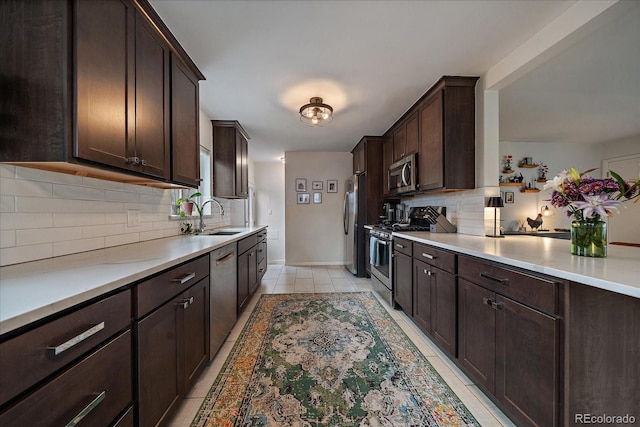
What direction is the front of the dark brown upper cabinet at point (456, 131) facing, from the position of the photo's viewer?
facing to the left of the viewer

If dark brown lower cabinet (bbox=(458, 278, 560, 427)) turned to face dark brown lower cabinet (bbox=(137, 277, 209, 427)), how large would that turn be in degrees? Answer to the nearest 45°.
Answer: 0° — it already faces it

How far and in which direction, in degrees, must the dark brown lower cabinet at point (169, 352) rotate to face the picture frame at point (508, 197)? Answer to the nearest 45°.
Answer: approximately 45° to its left

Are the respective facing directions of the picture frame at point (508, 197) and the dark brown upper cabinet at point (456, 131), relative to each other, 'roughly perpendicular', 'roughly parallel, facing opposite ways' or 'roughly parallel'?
roughly perpendicular

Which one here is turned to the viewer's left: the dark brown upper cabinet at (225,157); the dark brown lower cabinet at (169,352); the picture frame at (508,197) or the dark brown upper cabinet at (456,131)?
the dark brown upper cabinet at (456,131)

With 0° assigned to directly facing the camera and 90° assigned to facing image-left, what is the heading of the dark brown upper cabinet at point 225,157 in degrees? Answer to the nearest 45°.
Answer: approximately 270°

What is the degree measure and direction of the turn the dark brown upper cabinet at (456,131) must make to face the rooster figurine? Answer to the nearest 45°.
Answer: approximately 135° to its right

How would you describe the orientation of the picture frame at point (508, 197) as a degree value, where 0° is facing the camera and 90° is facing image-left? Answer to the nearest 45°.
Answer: approximately 0°

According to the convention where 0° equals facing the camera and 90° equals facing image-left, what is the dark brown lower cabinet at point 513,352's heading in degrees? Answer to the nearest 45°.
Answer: approximately 45°
